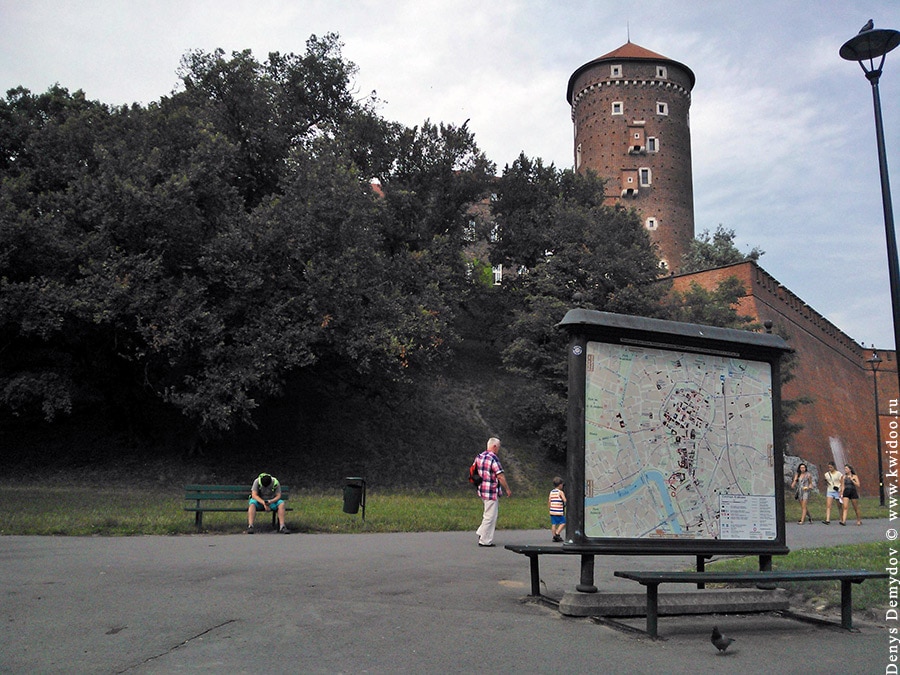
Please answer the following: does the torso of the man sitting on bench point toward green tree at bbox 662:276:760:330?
no

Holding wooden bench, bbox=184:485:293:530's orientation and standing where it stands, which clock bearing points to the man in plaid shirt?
The man in plaid shirt is roughly at 10 o'clock from the wooden bench.

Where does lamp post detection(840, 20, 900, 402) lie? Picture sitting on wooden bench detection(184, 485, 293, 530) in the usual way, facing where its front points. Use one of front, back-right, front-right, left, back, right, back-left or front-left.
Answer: front-left

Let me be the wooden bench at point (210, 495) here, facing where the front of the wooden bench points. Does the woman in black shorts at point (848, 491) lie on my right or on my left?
on my left

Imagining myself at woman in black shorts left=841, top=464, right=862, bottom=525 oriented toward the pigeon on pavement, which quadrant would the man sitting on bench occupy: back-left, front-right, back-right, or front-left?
front-right

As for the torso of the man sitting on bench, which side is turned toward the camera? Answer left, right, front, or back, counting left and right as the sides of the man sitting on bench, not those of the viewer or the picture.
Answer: front

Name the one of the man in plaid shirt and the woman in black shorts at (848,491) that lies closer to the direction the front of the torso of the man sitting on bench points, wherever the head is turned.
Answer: the man in plaid shirt

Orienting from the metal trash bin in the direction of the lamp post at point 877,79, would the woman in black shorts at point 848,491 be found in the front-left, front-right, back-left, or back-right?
front-left

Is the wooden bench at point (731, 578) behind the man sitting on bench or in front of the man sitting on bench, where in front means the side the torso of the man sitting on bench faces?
in front

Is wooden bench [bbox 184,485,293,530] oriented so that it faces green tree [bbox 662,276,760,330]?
no

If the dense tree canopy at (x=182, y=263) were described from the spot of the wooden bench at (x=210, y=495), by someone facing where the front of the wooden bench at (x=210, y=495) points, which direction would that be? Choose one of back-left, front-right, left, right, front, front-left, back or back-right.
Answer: back

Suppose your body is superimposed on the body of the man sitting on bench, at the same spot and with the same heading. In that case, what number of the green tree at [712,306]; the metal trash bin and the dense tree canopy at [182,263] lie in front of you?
0

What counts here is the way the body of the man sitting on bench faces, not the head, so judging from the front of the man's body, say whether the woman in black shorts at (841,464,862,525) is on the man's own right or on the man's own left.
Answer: on the man's own left
